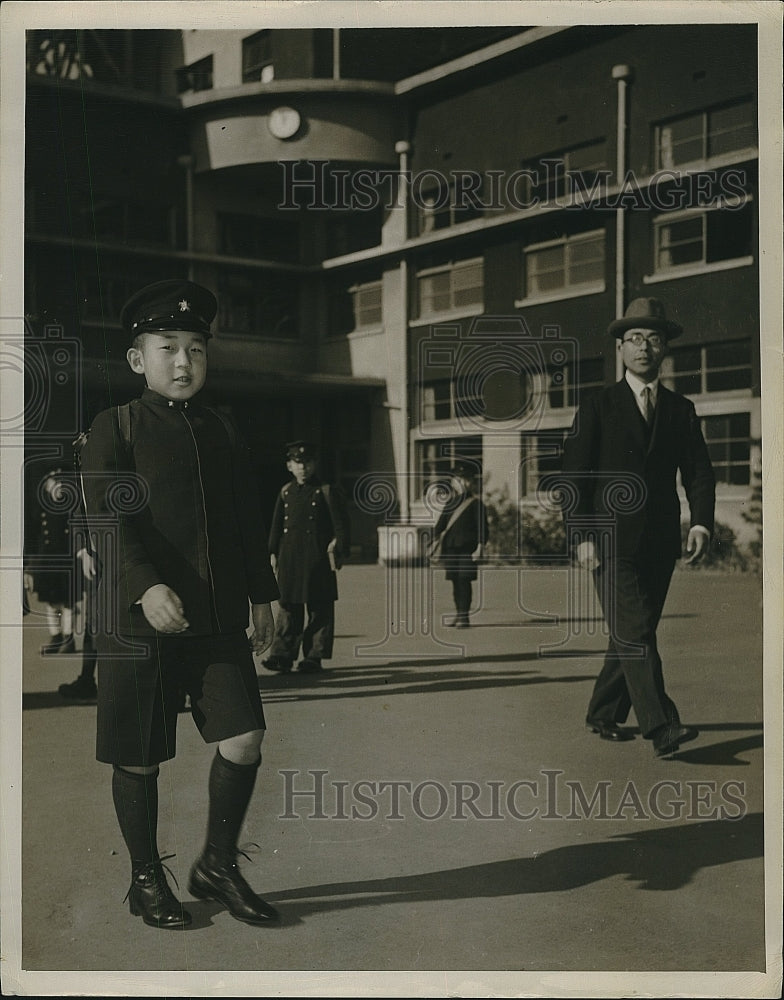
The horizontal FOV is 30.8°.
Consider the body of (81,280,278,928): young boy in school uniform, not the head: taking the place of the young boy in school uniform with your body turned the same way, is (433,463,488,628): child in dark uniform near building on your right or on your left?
on your left

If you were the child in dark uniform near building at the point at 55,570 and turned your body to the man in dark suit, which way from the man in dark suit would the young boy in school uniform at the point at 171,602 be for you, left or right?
right

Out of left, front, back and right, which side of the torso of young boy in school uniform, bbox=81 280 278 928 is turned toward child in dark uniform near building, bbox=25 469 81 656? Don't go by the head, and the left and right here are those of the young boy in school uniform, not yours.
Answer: back

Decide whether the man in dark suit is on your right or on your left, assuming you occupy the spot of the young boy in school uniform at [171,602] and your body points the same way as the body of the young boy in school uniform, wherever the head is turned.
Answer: on your left

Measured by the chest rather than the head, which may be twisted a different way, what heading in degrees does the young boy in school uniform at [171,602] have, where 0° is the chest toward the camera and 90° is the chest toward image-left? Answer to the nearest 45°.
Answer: approximately 315°
